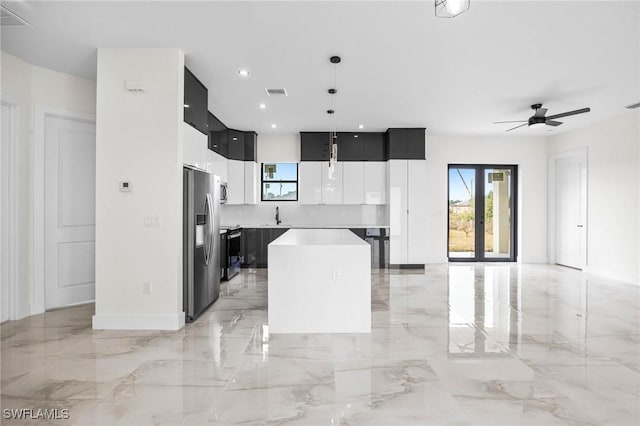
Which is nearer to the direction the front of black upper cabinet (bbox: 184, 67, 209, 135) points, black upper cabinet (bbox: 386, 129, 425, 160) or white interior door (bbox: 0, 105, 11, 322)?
the black upper cabinet

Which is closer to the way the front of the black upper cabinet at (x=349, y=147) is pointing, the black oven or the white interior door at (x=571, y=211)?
the black oven

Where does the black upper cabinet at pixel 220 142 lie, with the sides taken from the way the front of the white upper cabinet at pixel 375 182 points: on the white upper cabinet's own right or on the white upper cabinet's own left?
on the white upper cabinet's own right

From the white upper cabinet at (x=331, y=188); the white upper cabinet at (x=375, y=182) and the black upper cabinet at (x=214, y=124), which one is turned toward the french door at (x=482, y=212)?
the black upper cabinet

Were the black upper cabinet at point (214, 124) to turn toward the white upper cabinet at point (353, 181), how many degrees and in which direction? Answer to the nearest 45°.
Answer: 0° — it already faces it

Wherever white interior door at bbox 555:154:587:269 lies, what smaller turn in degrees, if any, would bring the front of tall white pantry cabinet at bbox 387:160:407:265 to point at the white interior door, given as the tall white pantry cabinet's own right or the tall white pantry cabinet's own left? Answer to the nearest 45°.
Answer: approximately 90° to the tall white pantry cabinet's own left

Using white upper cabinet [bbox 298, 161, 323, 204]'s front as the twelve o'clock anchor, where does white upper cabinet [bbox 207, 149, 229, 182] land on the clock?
white upper cabinet [bbox 207, 149, 229, 182] is roughly at 2 o'clock from white upper cabinet [bbox 298, 161, 323, 204].

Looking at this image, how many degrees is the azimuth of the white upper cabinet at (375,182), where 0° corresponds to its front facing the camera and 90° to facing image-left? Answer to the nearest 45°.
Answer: approximately 0°
